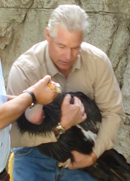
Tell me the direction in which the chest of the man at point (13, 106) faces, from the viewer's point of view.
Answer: to the viewer's right

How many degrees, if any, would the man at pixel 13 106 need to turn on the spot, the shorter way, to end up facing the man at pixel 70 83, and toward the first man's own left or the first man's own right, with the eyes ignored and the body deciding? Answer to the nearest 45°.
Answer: approximately 45° to the first man's own left
